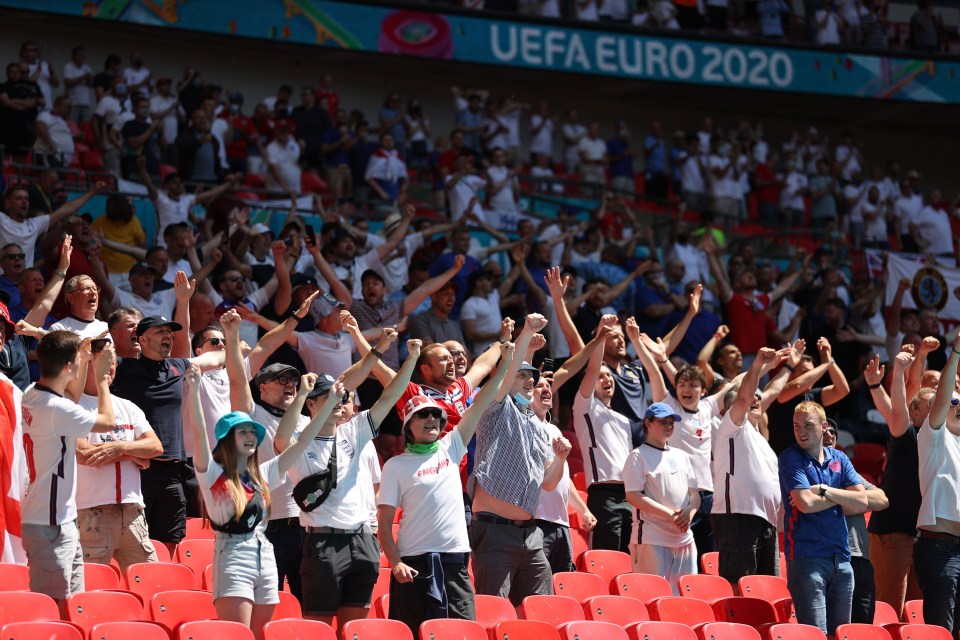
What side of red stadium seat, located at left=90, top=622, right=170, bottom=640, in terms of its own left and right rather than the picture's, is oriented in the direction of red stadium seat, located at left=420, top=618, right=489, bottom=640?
left

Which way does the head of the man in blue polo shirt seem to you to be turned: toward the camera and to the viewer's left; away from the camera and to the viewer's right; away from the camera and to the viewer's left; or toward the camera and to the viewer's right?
toward the camera and to the viewer's left

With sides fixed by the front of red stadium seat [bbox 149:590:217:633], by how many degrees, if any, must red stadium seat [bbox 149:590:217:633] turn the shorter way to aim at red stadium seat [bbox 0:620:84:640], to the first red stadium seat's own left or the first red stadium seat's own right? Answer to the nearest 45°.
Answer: approximately 45° to the first red stadium seat's own right

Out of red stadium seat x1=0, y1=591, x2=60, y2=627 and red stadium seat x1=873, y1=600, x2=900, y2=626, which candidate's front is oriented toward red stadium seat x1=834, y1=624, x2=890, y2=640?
red stadium seat x1=873, y1=600, x2=900, y2=626

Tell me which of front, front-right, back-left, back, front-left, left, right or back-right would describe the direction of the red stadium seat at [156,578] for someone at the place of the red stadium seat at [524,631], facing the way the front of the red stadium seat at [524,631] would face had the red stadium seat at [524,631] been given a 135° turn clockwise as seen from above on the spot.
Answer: front

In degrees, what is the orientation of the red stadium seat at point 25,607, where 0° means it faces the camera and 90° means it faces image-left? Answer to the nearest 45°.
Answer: approximately 0°

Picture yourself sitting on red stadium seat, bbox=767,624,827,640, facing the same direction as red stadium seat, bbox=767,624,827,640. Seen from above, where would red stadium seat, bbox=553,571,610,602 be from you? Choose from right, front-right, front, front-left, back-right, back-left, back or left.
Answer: back-right

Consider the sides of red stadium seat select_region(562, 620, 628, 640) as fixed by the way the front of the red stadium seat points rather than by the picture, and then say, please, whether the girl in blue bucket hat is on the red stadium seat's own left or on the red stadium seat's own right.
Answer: on the red stadium seat's own right

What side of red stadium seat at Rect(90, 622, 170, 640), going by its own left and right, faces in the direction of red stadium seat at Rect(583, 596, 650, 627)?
left

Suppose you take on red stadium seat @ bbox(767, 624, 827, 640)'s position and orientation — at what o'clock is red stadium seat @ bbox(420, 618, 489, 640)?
red stadium seat @ bbox(420, 618, 489, 640) is roughly at 3 o'clock from red stadium seat @ bbox(767, 624, 827, 640).

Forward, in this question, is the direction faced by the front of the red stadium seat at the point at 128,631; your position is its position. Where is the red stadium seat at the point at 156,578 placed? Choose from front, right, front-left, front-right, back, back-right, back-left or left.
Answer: back

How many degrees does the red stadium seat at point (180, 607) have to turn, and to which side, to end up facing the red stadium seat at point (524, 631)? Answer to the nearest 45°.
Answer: approximately 90° to its left
